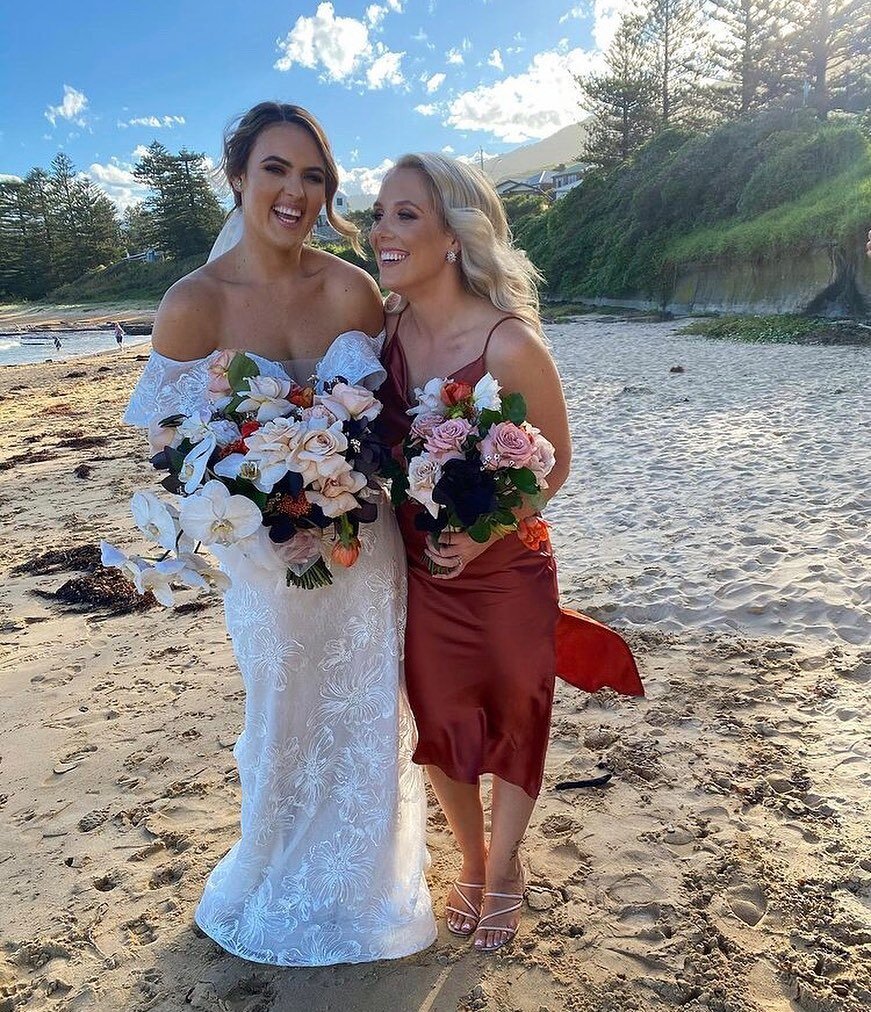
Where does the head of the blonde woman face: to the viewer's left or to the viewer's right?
to the viewer's left

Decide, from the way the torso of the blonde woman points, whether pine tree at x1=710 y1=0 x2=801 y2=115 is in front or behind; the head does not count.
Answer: behind

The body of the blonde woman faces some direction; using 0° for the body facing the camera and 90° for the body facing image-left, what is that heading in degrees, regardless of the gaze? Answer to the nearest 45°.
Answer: approximately 45°

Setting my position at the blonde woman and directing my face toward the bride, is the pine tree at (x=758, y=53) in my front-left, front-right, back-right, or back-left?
back-right

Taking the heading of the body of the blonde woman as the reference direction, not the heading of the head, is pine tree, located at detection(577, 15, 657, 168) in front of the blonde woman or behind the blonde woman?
behind
